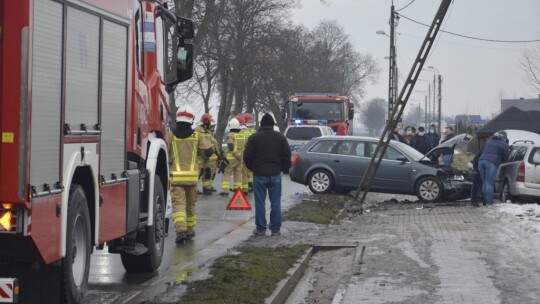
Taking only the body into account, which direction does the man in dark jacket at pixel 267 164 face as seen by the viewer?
away from the camera

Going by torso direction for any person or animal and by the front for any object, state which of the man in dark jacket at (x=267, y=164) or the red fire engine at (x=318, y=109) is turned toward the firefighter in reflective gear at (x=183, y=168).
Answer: the red fire engine

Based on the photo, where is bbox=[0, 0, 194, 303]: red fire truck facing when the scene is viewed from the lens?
facing away from the viewer and to the right of the viewer

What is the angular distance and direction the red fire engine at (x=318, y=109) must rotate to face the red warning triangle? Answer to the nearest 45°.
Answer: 0° — it already faces it

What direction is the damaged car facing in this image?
to the viewer's right
